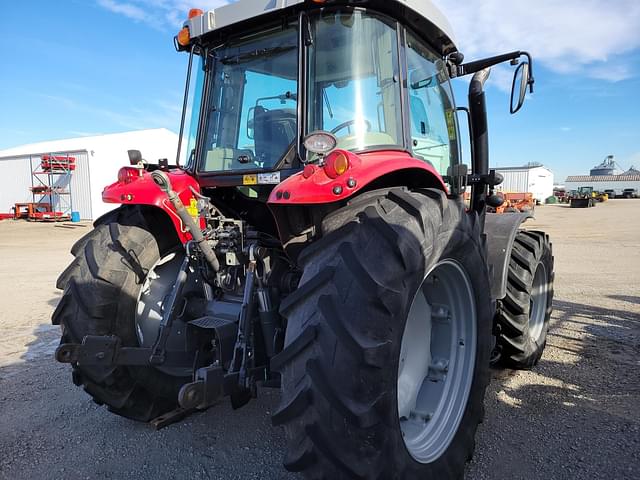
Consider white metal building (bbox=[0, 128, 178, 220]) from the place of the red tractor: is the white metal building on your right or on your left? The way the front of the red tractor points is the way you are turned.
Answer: on your left

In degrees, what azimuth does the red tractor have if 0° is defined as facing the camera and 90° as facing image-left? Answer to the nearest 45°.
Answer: approximately 225°

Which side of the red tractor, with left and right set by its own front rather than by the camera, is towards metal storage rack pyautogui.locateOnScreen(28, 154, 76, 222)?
left
